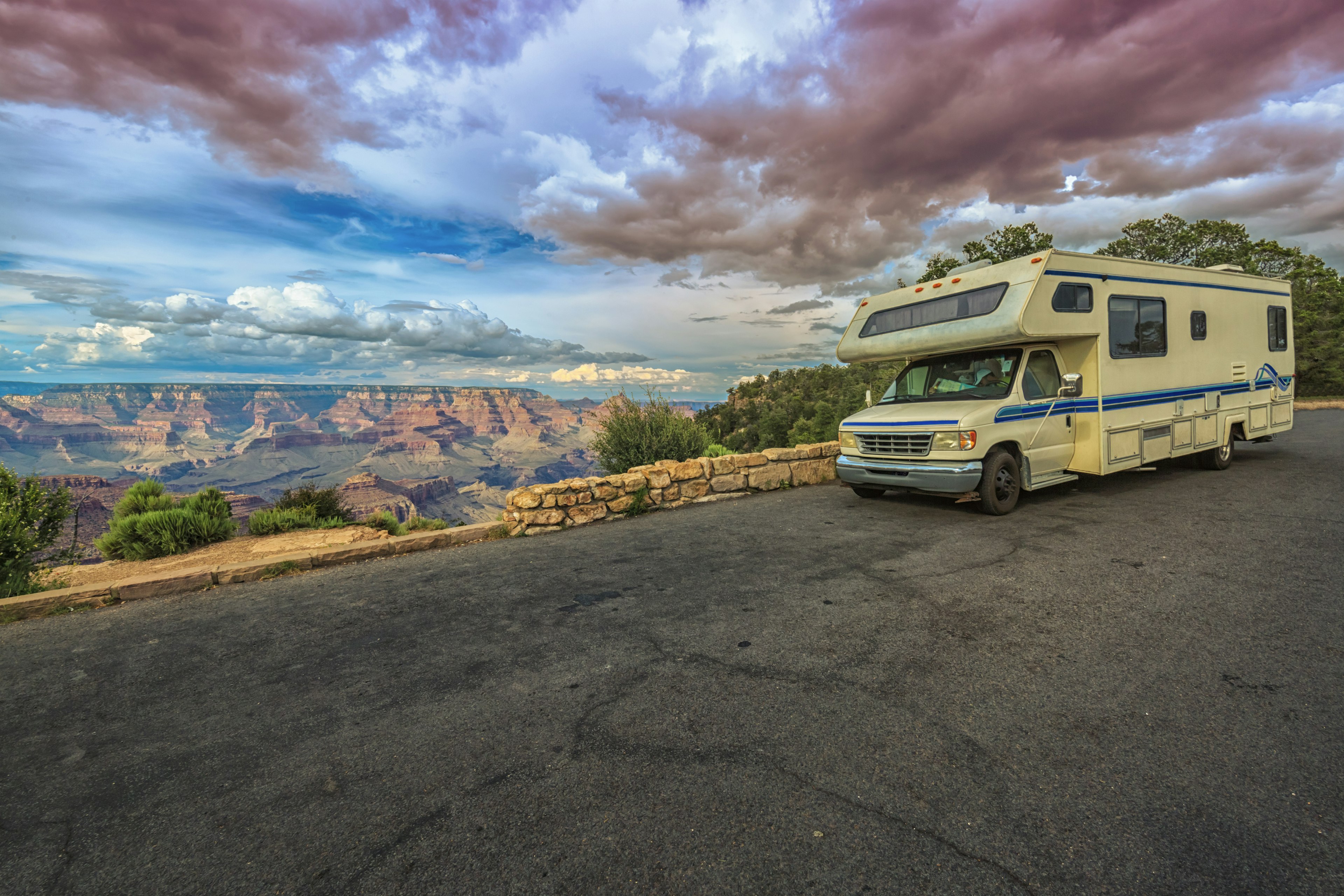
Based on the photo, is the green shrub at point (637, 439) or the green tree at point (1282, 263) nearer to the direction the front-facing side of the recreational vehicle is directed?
the green shrub

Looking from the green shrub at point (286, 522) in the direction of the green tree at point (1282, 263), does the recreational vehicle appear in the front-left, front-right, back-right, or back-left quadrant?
front-right

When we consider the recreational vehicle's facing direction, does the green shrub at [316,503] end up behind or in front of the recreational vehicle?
in front

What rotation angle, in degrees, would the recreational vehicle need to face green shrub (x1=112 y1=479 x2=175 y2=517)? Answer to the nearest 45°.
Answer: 0° — it already faces it

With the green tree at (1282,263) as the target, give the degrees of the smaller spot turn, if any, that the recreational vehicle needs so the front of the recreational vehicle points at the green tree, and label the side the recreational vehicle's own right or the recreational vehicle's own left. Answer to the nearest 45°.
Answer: approximately 135° to the recreational vehicle's own right

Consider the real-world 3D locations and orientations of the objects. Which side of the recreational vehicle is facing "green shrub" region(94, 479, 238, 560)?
front

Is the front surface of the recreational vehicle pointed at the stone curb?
yes

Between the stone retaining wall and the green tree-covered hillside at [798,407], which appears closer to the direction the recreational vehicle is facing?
the stone retaining wall

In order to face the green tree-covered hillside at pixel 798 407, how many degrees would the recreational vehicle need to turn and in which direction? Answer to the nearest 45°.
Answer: approximately 90° to its right

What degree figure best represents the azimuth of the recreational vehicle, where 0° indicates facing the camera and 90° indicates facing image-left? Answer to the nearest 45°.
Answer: approximately 45°

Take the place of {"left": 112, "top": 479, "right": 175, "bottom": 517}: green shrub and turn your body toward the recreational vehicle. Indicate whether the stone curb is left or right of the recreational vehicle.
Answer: right

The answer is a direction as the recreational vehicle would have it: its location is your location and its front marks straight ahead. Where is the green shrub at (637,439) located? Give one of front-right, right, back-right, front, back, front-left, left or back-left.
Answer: front-right

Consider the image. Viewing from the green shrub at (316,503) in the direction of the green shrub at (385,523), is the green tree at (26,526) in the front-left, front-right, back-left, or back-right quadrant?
front-right

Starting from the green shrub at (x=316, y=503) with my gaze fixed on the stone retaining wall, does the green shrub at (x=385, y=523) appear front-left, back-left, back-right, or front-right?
front-right

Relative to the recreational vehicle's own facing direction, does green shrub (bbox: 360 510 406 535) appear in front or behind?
in front
